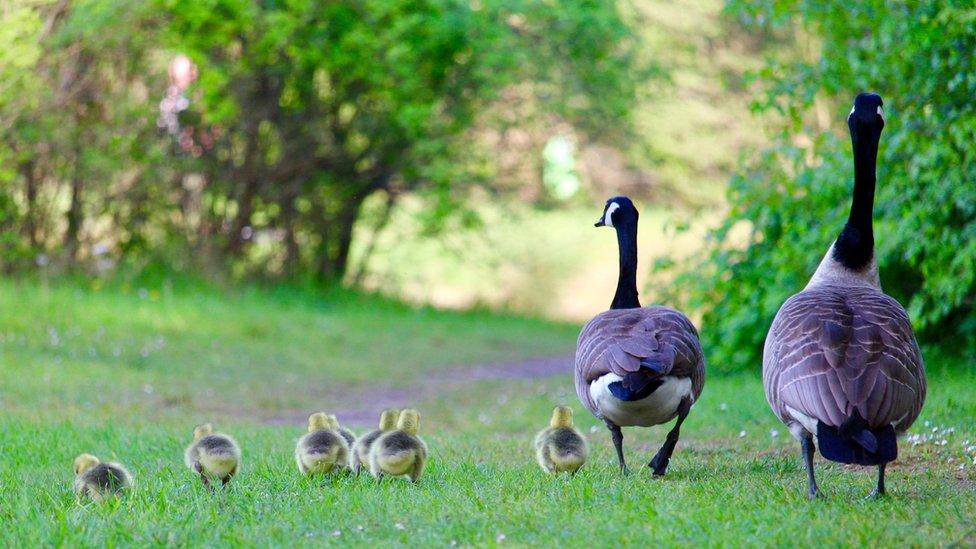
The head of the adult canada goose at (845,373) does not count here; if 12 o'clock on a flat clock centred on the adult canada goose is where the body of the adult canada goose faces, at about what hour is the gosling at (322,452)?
The gosling is roughly at 9 o'clock from the adult canada goose.

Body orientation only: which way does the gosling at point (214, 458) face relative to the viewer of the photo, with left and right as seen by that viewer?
facing away from the viewer and to the left of the viewer

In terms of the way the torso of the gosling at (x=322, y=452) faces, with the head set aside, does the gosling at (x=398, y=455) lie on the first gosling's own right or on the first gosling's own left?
on the first gosling's own right

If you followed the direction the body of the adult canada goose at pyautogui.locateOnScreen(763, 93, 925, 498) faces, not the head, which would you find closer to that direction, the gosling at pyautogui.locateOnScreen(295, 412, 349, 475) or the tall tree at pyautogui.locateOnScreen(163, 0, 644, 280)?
the tall tree

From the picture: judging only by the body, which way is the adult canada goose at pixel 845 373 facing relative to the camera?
away from the camera

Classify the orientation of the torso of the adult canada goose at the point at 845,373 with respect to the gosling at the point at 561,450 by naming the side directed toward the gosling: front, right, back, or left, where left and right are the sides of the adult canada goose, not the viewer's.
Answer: left

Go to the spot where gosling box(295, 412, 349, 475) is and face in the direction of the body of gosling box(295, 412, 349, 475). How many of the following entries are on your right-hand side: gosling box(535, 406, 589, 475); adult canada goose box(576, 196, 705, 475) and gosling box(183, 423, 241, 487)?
2

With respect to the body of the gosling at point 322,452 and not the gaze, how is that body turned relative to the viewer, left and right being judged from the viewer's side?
facing away from the viewer

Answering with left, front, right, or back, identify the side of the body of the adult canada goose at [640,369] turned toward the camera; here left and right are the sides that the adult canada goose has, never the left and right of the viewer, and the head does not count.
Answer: back
